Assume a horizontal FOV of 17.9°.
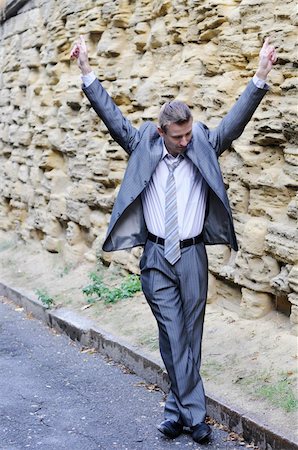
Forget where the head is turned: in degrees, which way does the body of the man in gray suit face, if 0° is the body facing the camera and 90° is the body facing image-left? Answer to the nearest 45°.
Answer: approximately 0°

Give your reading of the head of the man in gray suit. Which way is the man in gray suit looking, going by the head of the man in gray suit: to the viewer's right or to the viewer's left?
to the viewer's right

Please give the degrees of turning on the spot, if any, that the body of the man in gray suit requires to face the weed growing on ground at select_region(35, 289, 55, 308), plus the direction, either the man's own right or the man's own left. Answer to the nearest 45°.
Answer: approximately 135° to the man's own right

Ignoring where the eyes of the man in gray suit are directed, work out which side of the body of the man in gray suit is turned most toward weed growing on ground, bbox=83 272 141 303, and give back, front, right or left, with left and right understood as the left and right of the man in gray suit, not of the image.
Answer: back
